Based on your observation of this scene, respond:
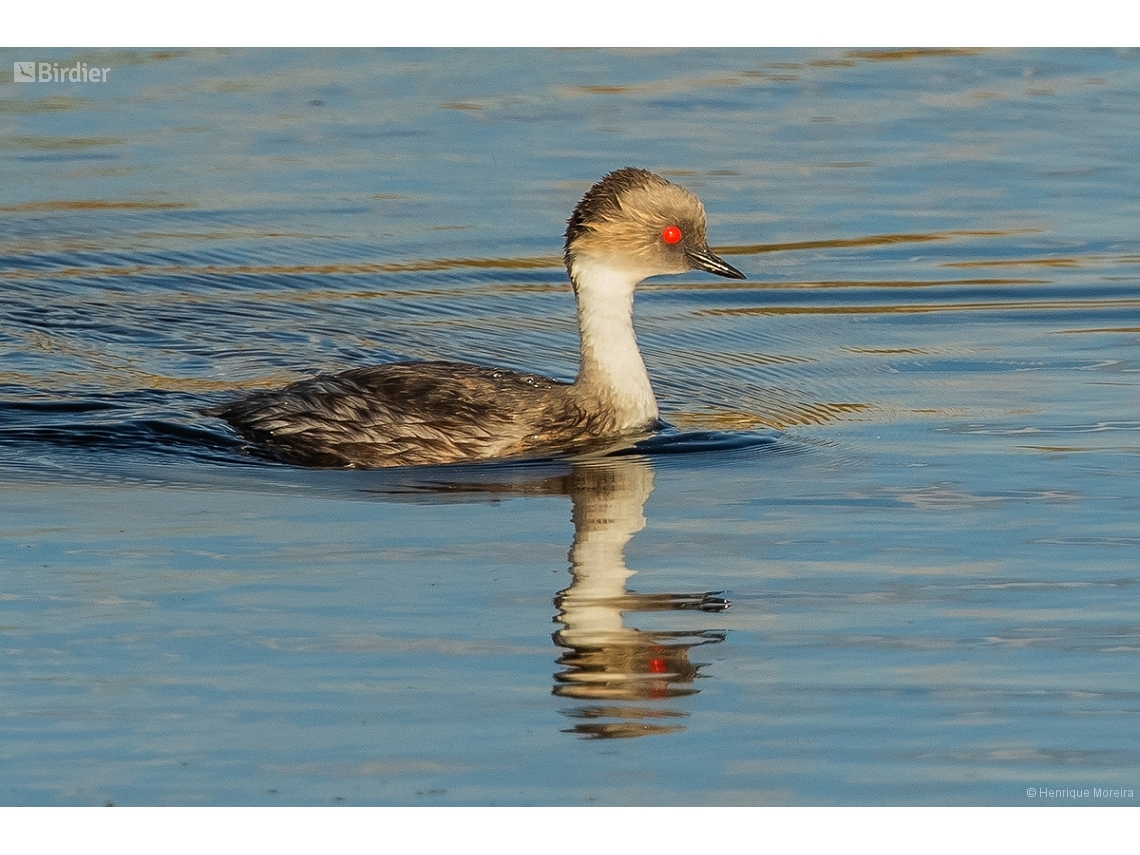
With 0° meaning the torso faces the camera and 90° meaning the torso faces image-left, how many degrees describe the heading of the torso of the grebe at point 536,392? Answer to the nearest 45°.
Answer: approximately 270°
